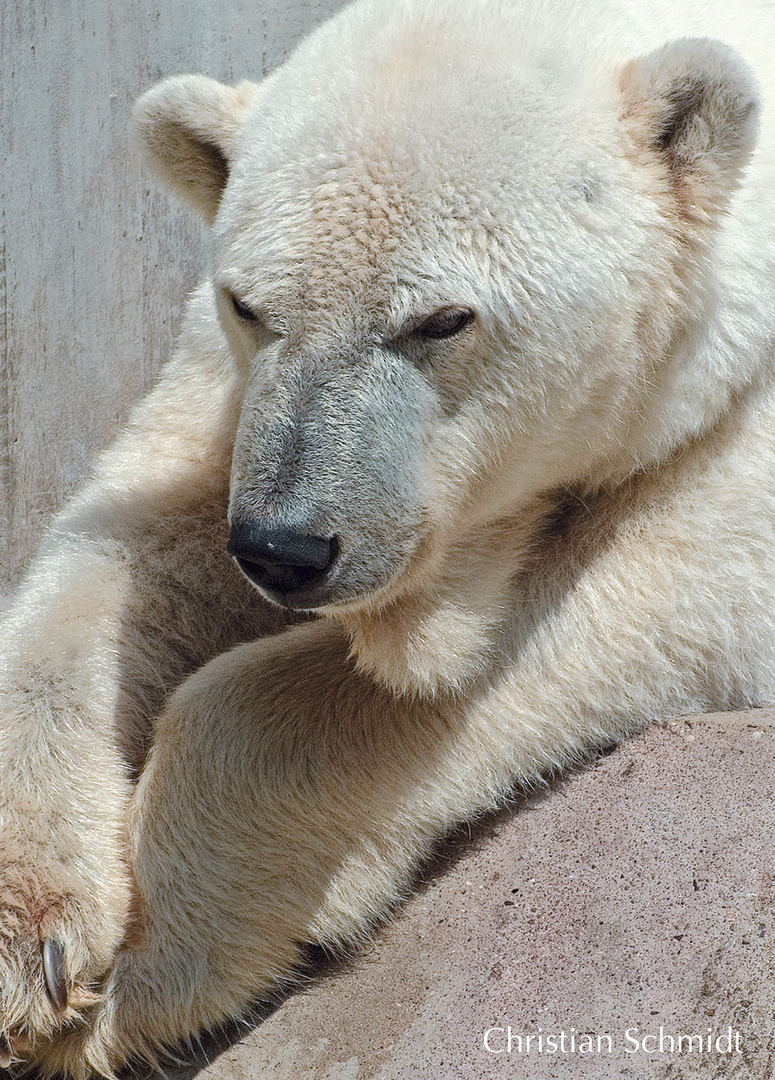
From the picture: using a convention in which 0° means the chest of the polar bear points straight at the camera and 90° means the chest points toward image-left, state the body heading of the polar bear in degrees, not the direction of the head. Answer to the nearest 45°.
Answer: approximately 45°
